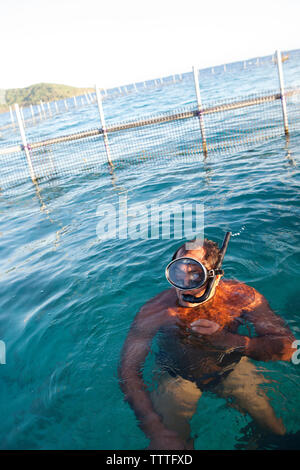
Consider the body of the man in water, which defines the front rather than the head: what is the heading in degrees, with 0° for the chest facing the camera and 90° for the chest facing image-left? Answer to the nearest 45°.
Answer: approximately 0°

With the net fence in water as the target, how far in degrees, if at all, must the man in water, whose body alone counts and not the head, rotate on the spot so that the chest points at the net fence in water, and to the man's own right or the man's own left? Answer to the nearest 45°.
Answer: approximately 180°
